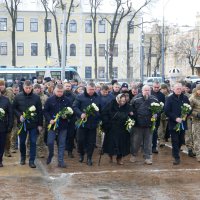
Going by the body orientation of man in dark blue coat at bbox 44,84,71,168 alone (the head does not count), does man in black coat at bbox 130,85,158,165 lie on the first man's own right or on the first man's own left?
on the first man's own left

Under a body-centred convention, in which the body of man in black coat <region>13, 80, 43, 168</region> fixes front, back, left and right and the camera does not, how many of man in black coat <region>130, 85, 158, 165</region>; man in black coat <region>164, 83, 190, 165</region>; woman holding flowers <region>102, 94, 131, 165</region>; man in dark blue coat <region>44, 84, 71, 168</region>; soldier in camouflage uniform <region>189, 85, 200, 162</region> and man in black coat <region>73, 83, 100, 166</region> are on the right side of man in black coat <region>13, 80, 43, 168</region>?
0

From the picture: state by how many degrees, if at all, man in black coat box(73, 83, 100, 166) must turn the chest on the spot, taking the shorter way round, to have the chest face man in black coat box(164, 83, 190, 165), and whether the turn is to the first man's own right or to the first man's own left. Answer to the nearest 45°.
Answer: approximately 90° to the first man's own left

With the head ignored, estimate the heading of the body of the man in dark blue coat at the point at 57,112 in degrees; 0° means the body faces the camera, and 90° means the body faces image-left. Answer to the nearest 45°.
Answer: approximately 0°

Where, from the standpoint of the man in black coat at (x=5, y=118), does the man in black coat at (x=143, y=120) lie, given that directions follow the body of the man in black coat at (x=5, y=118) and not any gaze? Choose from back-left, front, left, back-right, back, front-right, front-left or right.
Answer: left

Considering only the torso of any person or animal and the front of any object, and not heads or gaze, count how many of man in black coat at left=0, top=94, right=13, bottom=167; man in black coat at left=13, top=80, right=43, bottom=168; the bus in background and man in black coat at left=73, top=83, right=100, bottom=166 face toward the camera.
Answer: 3

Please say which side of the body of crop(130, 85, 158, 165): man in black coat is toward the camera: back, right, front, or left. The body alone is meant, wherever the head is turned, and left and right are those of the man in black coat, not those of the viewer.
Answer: front

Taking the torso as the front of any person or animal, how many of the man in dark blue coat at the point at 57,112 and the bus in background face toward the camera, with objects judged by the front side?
1

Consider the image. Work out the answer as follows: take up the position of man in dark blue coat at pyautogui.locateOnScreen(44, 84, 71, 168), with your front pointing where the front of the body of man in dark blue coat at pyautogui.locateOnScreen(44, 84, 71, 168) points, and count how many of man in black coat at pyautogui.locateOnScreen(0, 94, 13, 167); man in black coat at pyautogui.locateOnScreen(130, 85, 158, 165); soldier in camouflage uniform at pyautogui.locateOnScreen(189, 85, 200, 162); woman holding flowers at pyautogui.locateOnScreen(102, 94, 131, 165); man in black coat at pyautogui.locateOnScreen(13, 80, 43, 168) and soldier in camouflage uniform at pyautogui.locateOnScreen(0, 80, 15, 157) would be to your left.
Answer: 3

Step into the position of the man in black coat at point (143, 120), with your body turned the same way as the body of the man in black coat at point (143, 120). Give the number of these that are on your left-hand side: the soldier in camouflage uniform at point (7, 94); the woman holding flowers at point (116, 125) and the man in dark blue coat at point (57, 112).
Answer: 0

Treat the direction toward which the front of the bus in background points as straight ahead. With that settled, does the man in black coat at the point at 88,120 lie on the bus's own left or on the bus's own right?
on the bus's own right

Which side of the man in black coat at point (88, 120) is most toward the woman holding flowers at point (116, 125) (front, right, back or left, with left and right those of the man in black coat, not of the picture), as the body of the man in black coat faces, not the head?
left

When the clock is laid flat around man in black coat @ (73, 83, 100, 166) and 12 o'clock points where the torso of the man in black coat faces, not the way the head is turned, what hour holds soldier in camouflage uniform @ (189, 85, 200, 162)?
The soldier in camouflage uniform is roughly at 9 o'clock from the man in black coat.

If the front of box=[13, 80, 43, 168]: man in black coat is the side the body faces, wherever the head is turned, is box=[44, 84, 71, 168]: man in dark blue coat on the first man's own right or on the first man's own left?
on the first man's own left

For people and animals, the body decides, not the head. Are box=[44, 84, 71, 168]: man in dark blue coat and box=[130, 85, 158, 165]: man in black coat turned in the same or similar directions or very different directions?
same or similar directions

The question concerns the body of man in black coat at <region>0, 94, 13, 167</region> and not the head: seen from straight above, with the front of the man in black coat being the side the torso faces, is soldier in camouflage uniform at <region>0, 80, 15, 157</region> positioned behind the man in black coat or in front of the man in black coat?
behind

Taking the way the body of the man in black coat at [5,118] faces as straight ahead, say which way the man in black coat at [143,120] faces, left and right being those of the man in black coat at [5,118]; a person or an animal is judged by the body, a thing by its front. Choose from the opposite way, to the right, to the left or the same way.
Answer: the same way
